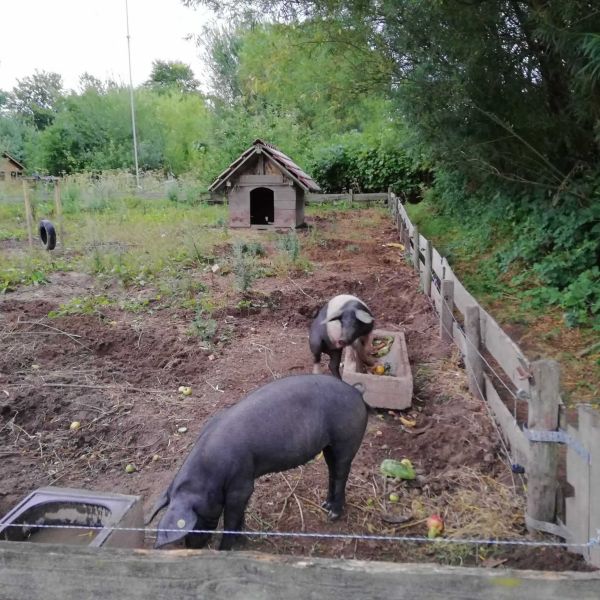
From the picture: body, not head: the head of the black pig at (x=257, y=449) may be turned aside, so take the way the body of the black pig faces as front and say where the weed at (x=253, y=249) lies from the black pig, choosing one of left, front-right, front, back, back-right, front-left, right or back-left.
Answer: back-right

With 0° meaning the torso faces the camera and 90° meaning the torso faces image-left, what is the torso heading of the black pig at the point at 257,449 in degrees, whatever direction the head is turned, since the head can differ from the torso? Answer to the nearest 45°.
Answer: approximately 45°

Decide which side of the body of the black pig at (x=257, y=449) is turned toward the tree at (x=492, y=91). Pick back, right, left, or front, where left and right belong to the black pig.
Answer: back

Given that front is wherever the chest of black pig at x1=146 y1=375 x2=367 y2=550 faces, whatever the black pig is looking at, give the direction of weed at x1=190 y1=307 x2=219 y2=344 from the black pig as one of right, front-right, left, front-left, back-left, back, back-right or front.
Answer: back-right

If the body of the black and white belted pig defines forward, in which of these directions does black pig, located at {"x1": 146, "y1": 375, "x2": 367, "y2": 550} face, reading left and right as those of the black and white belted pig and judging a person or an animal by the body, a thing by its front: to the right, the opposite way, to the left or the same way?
to the right

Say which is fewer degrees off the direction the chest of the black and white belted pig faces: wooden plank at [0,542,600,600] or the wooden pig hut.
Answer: the wooden plank

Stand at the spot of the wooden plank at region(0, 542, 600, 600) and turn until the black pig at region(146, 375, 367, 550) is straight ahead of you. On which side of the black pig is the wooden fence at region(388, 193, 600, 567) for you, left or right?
right

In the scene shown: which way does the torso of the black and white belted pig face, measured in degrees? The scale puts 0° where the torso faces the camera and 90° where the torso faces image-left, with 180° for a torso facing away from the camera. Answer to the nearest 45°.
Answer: approximately 315°

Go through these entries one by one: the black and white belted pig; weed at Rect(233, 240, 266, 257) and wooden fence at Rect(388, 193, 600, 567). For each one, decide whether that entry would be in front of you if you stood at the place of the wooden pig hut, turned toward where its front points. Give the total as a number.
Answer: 3

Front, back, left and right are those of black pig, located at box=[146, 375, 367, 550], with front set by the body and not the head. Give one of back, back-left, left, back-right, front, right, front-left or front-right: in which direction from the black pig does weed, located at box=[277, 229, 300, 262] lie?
back-right
